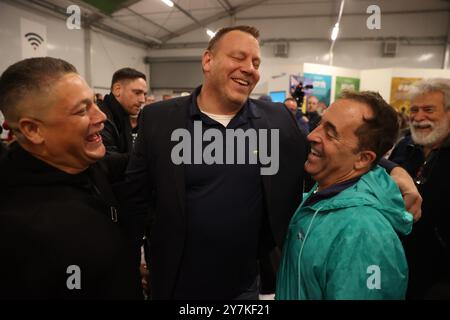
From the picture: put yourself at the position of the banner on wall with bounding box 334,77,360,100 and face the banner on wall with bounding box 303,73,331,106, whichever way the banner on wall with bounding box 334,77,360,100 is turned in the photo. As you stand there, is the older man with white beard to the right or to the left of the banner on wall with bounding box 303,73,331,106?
left

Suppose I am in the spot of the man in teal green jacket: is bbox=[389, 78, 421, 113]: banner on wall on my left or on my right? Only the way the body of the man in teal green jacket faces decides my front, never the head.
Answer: on my right

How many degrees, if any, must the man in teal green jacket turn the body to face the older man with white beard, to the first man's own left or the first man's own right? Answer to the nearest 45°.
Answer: approximately 135° to the first man's own right

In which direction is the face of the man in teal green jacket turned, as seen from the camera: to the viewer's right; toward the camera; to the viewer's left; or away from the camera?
to the viewer's left

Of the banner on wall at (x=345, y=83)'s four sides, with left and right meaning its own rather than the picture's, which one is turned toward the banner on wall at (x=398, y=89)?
left

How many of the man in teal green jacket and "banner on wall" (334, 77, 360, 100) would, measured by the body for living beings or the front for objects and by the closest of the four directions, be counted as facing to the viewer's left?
1

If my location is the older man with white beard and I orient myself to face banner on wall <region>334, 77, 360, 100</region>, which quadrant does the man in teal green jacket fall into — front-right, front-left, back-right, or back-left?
back-left

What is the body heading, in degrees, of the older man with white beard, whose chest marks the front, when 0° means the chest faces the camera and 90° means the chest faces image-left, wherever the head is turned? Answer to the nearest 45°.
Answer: approximately 45°

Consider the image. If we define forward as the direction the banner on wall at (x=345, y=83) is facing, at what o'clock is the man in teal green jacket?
The man in teal green jacket is roughly at 12 o'clock from the banner on wall.

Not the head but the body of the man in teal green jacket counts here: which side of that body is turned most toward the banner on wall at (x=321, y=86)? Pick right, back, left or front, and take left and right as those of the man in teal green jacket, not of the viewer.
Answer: right

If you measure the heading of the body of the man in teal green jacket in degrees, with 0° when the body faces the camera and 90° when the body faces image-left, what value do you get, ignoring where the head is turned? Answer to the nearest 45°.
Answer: approximately 90°

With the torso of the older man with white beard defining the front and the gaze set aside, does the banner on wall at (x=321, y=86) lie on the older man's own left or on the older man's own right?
on the older man's own right

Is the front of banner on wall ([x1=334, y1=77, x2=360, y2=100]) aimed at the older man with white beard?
yes

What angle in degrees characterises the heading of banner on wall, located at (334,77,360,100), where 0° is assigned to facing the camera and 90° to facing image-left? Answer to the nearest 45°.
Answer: approximately 0°
